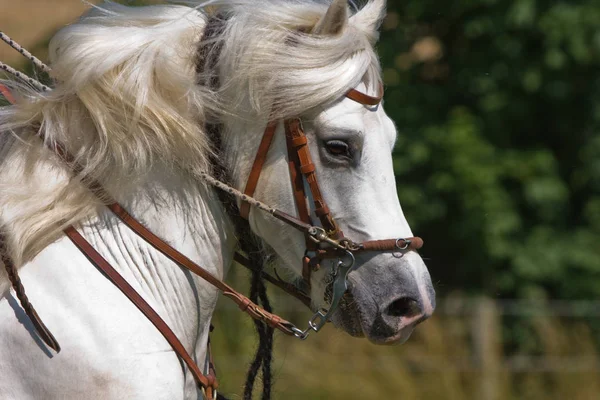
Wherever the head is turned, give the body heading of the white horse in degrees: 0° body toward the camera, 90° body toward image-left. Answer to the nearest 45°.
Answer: approximately 270°
